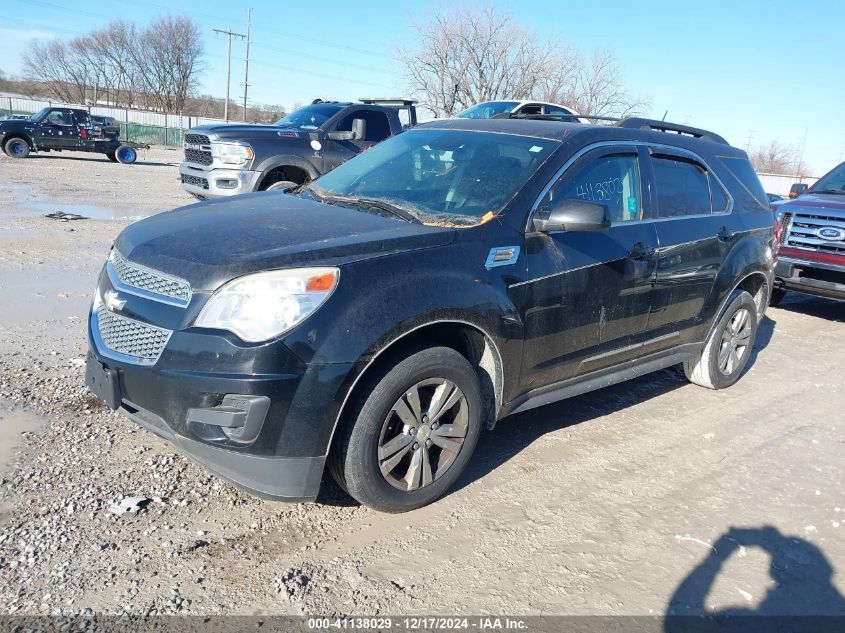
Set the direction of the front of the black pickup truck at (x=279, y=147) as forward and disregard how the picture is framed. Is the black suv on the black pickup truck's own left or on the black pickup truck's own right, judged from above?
on the black pickup truck's own left

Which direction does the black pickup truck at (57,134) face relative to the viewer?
to the viewer's left

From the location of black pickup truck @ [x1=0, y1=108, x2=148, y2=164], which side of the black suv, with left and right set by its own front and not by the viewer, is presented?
right

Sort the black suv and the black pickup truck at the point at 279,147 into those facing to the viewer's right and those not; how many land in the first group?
0

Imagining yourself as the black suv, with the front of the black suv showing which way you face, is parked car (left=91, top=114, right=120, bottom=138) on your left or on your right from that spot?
on your right

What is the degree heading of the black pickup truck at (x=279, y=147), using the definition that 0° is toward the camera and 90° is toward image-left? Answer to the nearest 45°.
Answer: approximately 45°

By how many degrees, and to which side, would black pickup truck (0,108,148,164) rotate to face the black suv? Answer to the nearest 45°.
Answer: approximately 90° to its left

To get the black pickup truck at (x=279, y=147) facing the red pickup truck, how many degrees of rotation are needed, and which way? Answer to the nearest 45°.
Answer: approximately 90° to its left

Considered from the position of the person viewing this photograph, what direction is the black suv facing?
facing the viewer and to the left of the viewer

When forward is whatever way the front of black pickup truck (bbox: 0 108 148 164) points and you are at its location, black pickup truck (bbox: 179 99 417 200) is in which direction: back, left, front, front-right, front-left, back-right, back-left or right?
left

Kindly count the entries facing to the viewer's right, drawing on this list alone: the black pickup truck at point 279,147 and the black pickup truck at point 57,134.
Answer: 0

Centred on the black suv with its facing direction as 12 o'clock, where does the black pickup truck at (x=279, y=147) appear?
The black pickup truck is roughly at 4 o'clock from the black suv.
